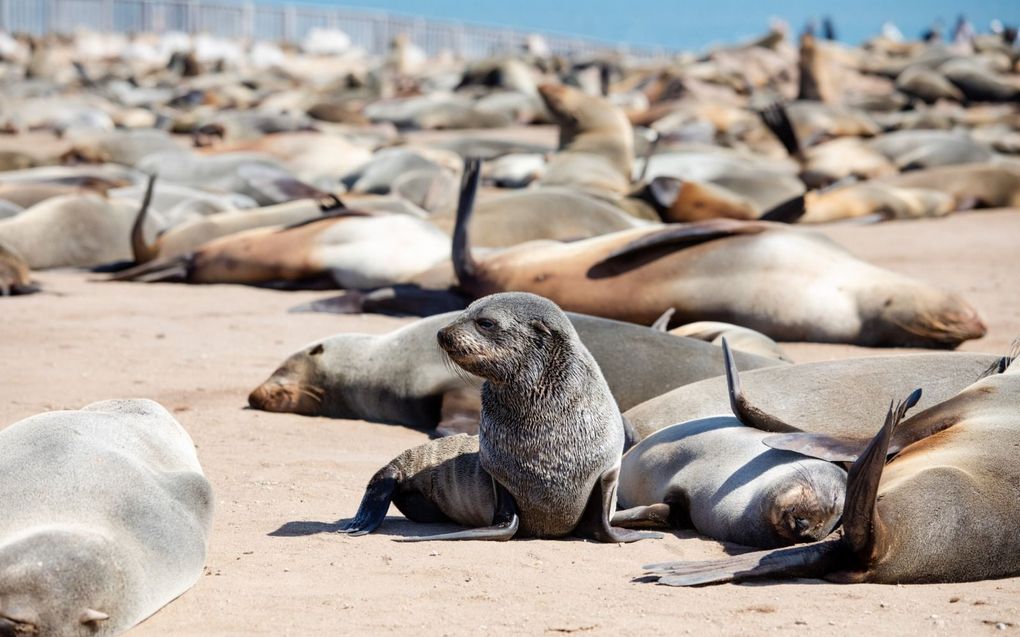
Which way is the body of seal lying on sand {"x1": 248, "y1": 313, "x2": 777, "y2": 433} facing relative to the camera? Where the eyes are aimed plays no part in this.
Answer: to the viewer's left

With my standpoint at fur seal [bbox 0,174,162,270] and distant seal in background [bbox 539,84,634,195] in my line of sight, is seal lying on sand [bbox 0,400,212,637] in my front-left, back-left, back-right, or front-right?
back-right

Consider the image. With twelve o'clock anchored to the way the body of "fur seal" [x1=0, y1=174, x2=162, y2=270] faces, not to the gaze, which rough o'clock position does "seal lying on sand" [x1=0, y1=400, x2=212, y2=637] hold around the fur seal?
The seal lying on sand is roughly at 9 o'clock from the fur seal.

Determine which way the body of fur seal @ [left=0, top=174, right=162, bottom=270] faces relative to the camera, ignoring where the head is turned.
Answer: to the viewer's left

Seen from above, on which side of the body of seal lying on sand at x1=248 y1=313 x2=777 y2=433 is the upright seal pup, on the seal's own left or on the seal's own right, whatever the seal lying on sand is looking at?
on the seal's own left

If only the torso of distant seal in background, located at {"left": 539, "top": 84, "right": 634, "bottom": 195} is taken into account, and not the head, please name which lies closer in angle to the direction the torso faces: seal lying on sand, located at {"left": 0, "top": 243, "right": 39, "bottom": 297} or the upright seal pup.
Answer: the seal lying on sand

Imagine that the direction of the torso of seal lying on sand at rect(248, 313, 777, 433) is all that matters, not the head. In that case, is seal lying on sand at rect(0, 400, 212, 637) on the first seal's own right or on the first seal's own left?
on the first seal's own left
